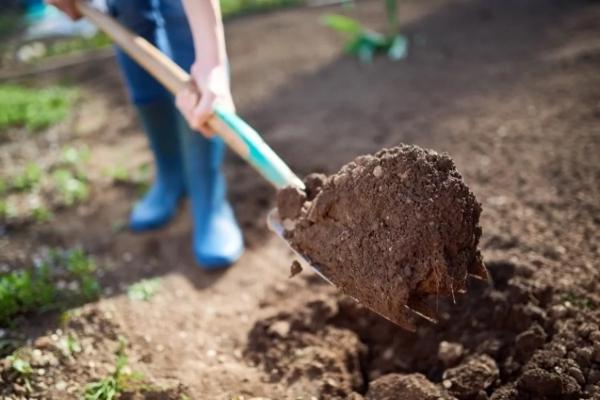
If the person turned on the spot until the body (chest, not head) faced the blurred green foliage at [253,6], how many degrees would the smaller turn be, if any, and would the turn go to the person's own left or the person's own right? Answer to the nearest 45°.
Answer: approximately 180°

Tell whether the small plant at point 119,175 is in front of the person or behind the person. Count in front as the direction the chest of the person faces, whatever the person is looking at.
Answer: behind

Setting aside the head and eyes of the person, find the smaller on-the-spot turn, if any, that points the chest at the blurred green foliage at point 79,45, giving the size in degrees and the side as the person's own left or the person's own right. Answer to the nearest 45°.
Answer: approximately 180°

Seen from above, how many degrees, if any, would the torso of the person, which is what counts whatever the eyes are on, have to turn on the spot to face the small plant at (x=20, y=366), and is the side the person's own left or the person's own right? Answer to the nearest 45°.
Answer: approximately 45° to the person's own right

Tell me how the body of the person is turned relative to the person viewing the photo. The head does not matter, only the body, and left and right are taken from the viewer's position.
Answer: facing the viewer

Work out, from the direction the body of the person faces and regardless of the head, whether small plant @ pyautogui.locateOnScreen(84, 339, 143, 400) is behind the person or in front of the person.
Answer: in front

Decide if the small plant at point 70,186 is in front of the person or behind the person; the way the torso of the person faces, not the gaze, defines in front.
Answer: behind

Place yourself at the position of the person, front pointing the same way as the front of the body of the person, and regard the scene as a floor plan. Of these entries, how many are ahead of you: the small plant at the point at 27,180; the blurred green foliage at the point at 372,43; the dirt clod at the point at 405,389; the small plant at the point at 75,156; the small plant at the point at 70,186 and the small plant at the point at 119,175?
1

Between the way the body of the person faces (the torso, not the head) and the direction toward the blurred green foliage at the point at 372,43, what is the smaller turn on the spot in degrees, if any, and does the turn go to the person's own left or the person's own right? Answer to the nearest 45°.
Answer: approximately 135° to the person's own left
